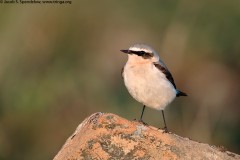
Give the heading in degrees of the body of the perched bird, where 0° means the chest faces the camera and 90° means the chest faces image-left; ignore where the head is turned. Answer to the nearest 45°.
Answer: approximately 45°
